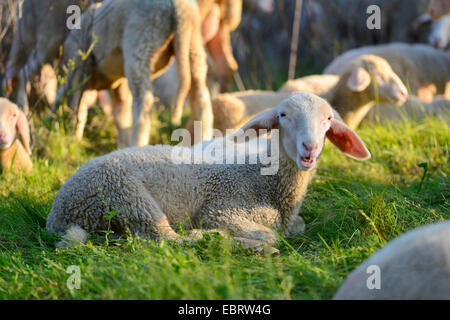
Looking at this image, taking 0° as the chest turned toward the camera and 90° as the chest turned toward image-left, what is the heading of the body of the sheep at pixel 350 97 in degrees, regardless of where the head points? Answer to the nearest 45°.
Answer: approximately 270°

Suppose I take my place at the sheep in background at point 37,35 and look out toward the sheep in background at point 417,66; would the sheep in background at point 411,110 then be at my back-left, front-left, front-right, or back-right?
front-right

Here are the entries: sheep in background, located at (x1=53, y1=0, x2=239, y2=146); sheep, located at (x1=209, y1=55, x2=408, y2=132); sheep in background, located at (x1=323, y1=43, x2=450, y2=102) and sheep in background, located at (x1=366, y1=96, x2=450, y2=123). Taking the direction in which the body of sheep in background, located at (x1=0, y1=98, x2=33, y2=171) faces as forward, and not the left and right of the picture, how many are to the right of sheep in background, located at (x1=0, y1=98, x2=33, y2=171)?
0

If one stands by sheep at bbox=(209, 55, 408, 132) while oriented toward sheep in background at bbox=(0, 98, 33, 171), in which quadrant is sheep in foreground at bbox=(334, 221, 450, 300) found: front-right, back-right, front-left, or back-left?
front-left

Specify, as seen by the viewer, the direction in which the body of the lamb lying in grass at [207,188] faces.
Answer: to the viewer's right

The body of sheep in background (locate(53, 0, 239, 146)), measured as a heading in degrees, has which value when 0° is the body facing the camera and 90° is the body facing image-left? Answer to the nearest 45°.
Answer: approximately 135°

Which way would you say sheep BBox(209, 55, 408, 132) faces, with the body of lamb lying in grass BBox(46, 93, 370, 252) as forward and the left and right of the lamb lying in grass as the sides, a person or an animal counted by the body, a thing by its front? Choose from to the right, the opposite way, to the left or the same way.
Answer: the same way

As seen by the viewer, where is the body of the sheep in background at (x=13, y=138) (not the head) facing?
toward the camera

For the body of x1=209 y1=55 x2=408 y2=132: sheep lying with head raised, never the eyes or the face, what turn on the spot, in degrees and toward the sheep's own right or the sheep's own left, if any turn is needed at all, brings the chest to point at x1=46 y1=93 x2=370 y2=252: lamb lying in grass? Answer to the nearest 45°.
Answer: approximately 90° to the sheep's own right

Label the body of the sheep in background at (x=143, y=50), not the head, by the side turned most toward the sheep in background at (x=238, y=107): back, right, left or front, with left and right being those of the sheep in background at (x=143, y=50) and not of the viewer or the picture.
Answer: right
